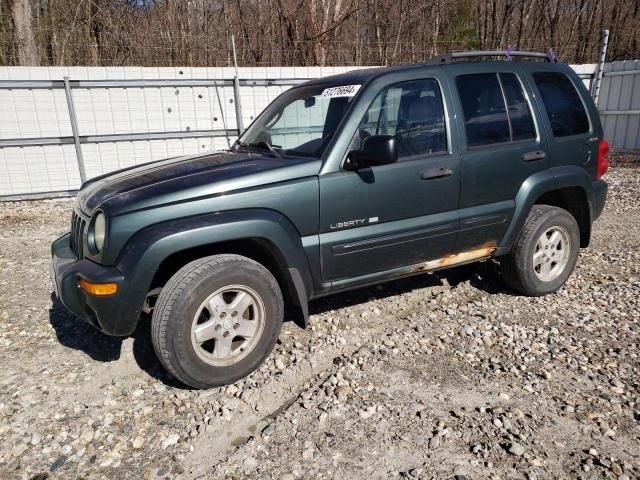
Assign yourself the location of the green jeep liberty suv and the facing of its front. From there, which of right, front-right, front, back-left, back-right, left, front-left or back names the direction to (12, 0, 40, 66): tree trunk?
right

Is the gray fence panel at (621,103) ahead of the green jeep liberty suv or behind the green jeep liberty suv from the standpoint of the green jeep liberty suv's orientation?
behind

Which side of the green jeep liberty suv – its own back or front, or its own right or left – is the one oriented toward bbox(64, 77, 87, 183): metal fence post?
right

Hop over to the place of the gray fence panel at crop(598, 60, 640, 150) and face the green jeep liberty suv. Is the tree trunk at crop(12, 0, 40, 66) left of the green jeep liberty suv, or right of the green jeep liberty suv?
right

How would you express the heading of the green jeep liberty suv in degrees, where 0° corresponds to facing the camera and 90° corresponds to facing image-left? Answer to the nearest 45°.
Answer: approximately 45°
